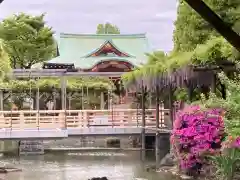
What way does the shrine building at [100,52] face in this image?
toward the camera

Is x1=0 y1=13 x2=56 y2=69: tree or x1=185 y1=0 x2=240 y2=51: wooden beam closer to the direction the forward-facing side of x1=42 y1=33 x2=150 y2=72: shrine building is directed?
the wooden beam

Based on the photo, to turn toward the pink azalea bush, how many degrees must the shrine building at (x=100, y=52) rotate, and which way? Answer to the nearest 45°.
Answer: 0° — it already faces it

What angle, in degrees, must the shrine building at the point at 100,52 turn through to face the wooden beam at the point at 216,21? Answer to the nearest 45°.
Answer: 0° — it already faces it

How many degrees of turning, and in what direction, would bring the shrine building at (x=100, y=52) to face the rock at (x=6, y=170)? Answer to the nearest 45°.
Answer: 0° — it already faces it

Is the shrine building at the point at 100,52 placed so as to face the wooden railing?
yes

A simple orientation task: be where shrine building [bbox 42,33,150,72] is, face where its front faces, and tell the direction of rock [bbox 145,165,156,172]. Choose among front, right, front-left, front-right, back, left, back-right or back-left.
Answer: front

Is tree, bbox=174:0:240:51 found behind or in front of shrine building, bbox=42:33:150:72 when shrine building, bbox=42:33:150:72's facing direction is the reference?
in front
